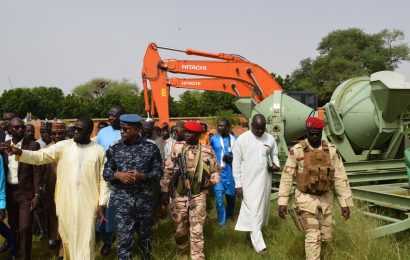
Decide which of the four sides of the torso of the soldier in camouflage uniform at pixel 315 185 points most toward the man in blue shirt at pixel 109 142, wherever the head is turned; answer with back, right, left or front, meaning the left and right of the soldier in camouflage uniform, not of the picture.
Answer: right

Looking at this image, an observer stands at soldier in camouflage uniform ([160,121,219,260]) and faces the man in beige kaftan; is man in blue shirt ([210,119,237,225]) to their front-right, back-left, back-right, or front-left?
back-right

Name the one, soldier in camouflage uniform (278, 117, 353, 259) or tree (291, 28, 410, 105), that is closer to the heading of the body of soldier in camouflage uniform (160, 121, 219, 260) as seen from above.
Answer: the soldier in camouflage uniform

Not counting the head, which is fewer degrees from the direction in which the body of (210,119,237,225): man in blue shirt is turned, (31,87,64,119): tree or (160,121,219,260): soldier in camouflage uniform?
the soldier in camouflage uniform

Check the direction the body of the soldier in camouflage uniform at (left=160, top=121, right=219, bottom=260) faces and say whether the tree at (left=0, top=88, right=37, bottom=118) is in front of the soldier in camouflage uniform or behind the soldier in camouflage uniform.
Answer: behind

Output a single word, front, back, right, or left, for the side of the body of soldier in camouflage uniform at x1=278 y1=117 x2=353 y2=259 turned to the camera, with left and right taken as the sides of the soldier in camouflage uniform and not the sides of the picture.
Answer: front

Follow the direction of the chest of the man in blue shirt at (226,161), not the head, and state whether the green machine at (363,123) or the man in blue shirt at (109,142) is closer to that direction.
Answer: the man in blue shirt

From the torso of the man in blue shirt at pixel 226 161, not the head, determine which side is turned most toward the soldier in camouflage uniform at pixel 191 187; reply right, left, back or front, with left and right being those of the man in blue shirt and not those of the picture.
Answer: front

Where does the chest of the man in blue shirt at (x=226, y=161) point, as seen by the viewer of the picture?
toward the camera

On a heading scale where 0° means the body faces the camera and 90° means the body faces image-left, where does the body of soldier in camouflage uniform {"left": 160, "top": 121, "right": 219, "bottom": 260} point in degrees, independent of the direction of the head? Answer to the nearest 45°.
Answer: approximately 0°
